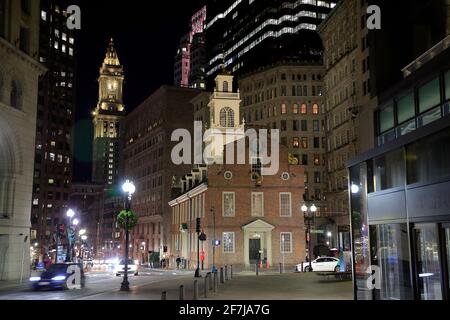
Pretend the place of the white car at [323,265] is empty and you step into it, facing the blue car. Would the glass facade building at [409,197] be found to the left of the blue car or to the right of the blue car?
left

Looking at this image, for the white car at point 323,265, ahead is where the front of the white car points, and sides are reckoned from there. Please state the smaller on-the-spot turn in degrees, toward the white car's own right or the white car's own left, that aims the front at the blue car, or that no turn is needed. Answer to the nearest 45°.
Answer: approximately 45° to the white car's own left

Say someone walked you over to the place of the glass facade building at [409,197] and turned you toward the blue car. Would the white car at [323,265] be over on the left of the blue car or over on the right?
right

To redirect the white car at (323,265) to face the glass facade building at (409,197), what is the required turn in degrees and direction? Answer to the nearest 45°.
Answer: approximately 90° to its left

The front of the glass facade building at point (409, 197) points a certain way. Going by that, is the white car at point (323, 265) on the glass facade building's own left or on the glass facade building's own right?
on the glass facade building's own right

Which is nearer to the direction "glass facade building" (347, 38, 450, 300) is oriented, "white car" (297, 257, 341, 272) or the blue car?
the blue car

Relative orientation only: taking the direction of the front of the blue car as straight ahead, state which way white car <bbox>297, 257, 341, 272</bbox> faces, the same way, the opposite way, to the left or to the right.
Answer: to the right

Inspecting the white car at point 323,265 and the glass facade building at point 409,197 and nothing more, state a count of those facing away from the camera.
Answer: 0

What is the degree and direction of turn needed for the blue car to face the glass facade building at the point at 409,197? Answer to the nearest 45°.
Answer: approximately 90° to its left

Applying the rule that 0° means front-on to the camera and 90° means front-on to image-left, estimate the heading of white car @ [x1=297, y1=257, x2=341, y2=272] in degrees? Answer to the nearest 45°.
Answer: approximately 90°

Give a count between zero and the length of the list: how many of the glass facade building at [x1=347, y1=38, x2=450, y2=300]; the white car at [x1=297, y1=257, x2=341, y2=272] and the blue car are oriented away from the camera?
0
